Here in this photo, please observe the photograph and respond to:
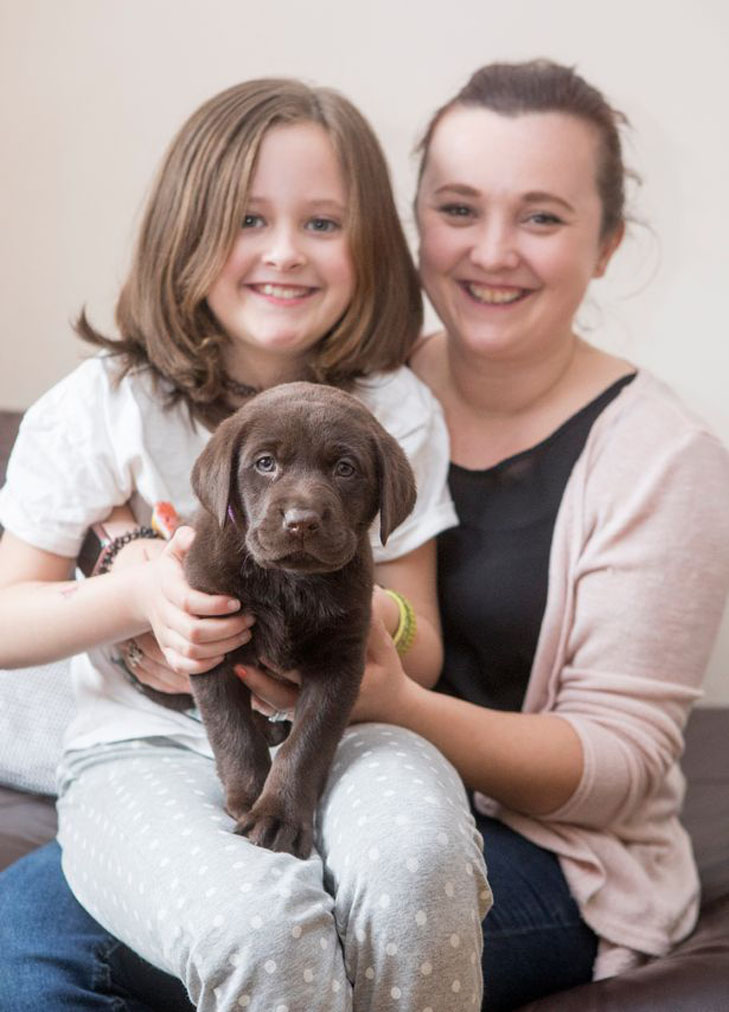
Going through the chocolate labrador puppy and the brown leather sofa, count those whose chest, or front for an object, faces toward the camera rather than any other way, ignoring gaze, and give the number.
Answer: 2

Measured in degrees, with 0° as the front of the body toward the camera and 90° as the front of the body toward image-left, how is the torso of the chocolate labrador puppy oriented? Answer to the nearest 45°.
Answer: approximately 0°

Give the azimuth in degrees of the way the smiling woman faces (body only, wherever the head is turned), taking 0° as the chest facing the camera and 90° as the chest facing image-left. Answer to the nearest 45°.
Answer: approximately 45°
